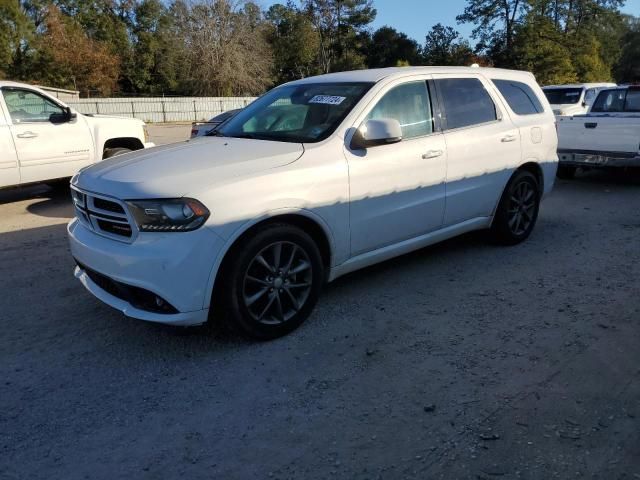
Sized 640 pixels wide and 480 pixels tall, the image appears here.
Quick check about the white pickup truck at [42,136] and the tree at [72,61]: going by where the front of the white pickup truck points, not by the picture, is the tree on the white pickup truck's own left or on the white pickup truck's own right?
on the white pickup truck's own left

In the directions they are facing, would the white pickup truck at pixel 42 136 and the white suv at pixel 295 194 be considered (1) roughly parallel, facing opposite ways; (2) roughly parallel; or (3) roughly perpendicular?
roughly parallel, facing opposite ways

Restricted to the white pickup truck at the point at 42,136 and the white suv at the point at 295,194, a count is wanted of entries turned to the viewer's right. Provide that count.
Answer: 1

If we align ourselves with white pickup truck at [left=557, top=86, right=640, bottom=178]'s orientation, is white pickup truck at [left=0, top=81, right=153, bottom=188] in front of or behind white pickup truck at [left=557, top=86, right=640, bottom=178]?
behind

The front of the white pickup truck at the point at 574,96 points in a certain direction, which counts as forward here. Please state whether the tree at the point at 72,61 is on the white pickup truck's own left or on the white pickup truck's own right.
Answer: on the white pickup truck's own right

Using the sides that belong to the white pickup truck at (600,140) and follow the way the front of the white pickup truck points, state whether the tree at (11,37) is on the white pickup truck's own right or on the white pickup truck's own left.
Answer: on the white pickup truck's own left

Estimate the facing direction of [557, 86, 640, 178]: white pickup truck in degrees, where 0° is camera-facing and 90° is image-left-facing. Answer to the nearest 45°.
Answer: approximately 225°

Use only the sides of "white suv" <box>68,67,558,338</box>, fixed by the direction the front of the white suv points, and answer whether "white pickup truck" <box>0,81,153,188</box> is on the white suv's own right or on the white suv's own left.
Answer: on the white suv's own right

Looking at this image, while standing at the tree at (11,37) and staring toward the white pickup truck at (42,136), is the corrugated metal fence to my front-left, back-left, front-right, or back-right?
front-left

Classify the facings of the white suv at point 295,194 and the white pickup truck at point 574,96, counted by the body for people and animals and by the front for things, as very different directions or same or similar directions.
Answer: same or similar directions

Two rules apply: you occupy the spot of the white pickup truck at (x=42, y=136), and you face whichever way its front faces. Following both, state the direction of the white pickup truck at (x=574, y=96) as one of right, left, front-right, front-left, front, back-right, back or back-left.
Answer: front

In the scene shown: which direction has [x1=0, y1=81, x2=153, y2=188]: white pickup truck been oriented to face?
to the viewer's right

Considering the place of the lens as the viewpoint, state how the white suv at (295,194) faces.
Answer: facing the viewer and to the left of the viewer

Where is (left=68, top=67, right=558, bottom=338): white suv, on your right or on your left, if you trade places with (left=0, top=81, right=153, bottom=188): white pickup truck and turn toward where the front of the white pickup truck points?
on your right

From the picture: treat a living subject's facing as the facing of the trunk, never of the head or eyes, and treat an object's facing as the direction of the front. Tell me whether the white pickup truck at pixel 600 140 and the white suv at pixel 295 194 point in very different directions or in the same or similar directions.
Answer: very different directions

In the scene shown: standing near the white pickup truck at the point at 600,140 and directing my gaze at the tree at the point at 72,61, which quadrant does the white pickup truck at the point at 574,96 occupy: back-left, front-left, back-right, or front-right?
front-right

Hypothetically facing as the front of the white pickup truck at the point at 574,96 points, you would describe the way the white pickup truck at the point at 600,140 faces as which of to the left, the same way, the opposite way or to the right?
the opposite way
